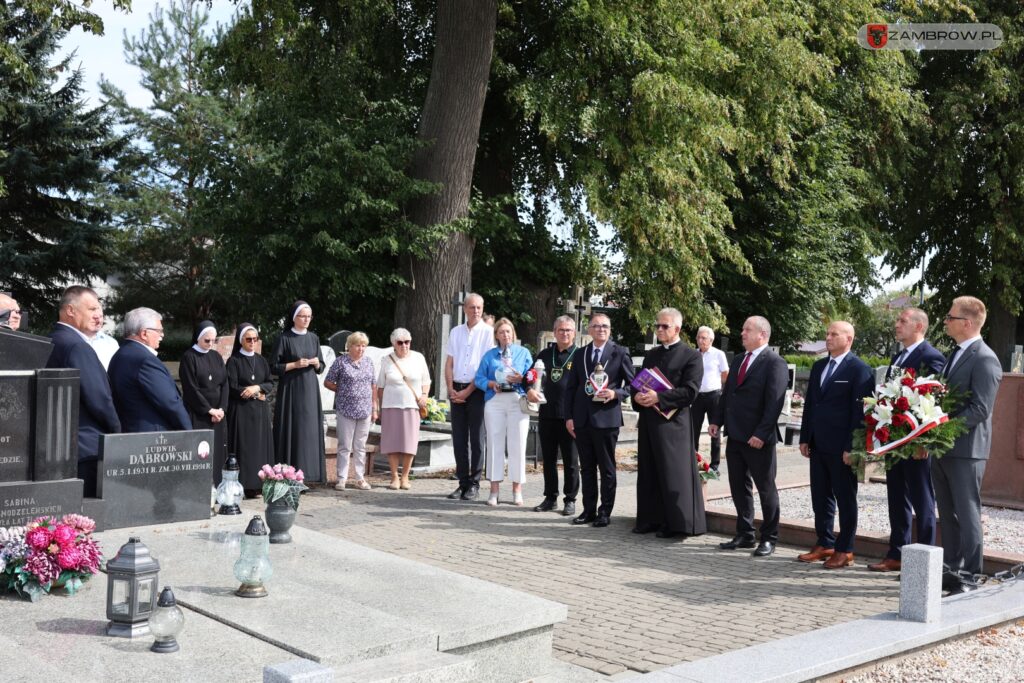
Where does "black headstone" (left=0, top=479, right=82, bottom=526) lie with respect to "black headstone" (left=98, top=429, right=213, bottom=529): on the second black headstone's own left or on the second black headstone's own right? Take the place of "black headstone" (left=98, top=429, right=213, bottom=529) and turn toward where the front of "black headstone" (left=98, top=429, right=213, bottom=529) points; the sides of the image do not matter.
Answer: on the second black headstone's own right

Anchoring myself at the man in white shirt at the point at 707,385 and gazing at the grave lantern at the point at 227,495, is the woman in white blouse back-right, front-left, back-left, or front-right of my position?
front-right

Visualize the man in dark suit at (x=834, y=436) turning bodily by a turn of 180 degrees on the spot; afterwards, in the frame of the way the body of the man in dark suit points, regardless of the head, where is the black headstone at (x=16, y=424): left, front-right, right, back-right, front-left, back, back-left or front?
back

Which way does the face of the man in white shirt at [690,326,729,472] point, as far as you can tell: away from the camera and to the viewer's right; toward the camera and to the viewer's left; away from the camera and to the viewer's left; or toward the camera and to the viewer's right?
toward the camera and to the viewer's left

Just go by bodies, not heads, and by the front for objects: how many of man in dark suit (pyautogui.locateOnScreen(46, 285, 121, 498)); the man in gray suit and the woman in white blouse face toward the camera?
1

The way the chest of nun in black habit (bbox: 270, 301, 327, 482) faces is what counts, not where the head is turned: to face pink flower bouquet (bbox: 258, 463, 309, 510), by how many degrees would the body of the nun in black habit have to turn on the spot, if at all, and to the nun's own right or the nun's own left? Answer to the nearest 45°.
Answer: approximately 45° to the nun's own right

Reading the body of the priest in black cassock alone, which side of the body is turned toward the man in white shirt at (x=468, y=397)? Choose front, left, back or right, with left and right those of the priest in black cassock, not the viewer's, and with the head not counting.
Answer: right

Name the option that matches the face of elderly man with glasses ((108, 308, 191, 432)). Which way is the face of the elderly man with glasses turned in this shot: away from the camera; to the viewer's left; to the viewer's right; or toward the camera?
to the viewer's right

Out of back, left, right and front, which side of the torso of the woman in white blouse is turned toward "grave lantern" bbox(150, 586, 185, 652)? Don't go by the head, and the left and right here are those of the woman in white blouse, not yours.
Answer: front

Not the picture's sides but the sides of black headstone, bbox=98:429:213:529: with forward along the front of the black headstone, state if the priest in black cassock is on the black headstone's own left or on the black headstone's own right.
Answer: on the black headstone's own left

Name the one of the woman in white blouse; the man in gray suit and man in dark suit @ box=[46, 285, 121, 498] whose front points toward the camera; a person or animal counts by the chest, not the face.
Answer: the woman in white blouse

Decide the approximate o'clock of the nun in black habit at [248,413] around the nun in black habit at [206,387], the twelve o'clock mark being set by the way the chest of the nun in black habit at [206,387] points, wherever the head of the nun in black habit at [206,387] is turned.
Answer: the nun in black habit at [248,413] is roughly at 9 o'clock from the nun in black habit at [206,387].

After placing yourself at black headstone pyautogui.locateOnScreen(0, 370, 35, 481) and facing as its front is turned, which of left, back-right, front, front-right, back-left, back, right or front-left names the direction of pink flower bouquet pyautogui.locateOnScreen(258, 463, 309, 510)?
left

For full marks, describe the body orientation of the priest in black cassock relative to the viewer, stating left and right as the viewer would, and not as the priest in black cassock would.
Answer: facing the viewer and to the left of the viewer
